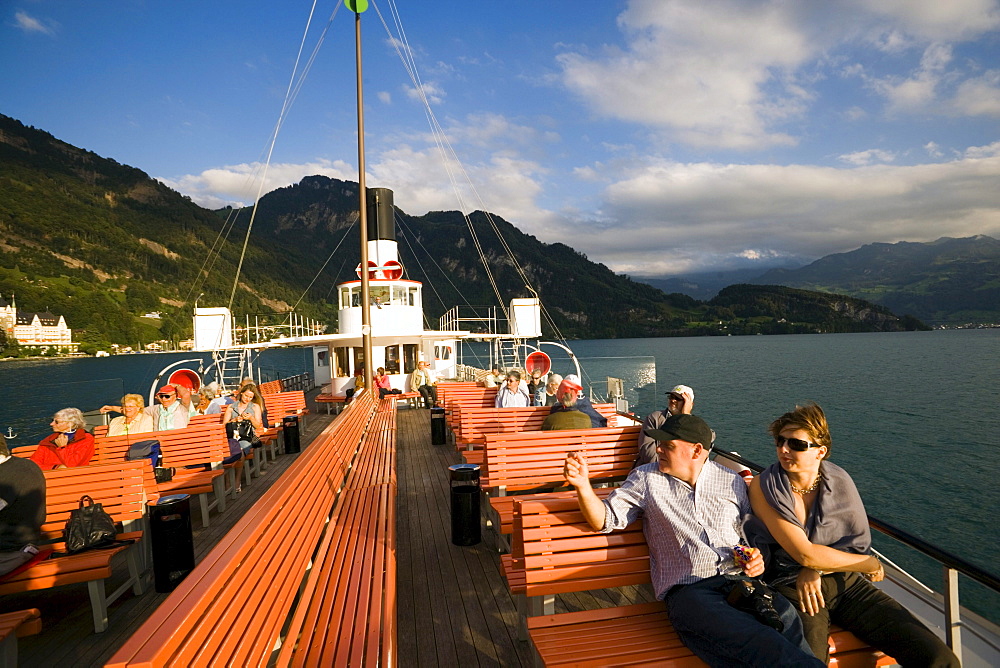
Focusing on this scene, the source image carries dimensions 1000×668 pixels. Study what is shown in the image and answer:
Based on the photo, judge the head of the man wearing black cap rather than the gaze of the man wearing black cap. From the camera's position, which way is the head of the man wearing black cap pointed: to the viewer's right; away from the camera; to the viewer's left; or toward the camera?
to the viewer's left

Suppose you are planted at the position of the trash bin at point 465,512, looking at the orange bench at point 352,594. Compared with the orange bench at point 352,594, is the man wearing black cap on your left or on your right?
left

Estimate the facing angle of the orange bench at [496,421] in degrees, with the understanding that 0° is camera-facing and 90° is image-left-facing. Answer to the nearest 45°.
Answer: approximately 0°

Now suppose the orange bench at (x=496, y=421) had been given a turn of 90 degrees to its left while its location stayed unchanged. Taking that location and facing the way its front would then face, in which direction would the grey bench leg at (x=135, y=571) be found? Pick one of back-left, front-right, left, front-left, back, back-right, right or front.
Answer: back-right

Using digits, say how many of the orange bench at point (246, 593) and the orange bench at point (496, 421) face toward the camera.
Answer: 1

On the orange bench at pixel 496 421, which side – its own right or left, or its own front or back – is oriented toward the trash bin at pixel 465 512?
front

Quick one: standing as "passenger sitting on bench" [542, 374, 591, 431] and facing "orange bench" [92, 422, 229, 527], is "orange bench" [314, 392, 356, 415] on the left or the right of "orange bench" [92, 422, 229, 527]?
right
